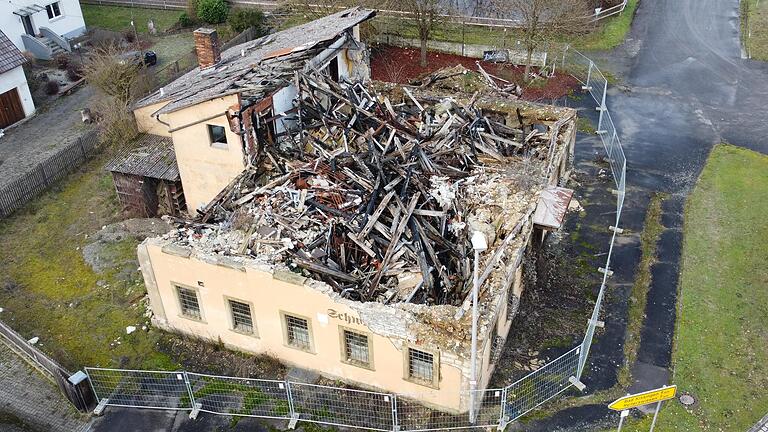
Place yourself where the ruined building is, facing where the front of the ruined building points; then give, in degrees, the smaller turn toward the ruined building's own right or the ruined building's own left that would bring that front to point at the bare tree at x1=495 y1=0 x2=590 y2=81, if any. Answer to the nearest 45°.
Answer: approximately 180°

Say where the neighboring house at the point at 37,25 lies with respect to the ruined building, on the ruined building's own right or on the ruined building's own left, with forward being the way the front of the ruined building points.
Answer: on the ruined building's own right

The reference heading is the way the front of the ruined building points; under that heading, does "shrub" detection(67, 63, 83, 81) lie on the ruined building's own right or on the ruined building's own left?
on the ruined building's own right

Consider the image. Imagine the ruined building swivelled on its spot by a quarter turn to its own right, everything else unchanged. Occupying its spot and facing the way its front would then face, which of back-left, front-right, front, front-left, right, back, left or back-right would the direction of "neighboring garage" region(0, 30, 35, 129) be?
front

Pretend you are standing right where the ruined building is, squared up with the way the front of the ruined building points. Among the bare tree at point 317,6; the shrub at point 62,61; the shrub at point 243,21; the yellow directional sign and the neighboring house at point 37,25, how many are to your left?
1

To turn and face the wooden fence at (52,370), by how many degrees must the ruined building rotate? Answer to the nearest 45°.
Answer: approximately 45° to its right

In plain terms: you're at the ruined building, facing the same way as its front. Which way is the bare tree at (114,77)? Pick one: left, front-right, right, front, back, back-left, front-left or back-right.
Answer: right

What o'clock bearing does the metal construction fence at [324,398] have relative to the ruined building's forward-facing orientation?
The metal construction fence is roughly at 11 o'clock from the ruined building.

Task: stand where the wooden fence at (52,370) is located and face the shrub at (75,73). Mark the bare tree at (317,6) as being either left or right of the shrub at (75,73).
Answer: right

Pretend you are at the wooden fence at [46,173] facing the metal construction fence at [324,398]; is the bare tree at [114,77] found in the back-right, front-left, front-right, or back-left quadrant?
back-left

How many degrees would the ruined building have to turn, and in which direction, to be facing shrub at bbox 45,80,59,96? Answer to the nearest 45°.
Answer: approximately 90° to its right

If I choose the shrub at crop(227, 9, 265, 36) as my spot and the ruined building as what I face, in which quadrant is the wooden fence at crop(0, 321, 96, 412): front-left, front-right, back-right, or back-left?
front-right

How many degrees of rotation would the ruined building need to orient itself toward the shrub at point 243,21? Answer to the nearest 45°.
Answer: approximately 135° to its right

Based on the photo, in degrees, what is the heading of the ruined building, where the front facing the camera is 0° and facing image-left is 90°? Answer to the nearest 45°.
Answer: approximately 45°

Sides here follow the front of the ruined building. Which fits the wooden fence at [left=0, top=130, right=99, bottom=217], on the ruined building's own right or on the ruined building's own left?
on the ruined building's own right

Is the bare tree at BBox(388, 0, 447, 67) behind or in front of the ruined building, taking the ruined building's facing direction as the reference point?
behind
